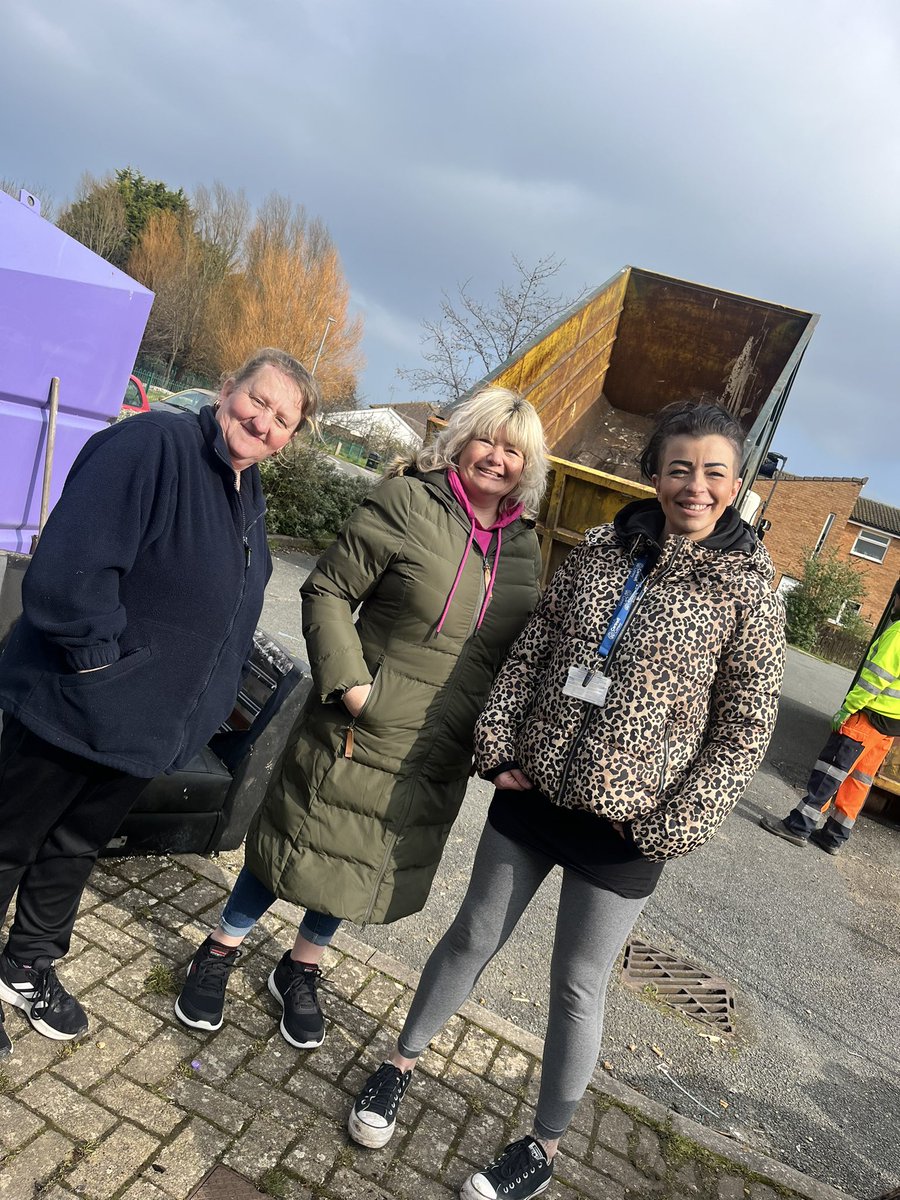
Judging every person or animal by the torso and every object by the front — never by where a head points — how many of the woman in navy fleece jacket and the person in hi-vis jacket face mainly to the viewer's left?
1

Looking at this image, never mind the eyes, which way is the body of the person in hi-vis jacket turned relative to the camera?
to the viewer's left

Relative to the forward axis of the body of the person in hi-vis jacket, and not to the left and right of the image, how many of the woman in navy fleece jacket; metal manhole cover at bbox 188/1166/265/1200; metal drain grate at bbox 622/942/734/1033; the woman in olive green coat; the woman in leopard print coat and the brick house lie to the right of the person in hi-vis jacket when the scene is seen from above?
1

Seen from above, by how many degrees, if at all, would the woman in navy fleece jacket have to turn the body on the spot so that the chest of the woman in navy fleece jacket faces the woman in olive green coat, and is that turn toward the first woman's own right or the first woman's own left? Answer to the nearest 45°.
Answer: approximately 45° to the first woman's own left

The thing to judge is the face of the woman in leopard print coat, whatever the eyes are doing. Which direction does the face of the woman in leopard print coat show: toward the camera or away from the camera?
toward the camera

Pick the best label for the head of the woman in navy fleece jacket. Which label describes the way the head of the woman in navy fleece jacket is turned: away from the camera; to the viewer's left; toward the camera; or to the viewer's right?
toward the camera

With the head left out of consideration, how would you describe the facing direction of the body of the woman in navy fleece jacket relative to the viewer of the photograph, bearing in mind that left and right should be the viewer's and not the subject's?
facing the viewer and to the right of the viewer

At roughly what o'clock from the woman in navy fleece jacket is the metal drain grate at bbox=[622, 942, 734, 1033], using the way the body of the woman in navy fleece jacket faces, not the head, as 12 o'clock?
The metal drain grate is roughly at 10 o'clock from the woman in navy fleece jacket.

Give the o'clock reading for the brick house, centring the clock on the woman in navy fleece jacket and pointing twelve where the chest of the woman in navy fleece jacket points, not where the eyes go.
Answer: The brick house is roughly at 9 o'clock from the woman in navy fleece jacket.

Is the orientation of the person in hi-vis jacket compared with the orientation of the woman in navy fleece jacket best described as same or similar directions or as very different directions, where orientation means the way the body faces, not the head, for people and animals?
very different directions

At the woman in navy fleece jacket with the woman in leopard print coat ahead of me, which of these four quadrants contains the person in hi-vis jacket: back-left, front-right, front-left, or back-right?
front-left

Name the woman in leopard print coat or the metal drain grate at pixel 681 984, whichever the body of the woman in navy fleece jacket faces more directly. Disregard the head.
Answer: the woman in leopard print coat
